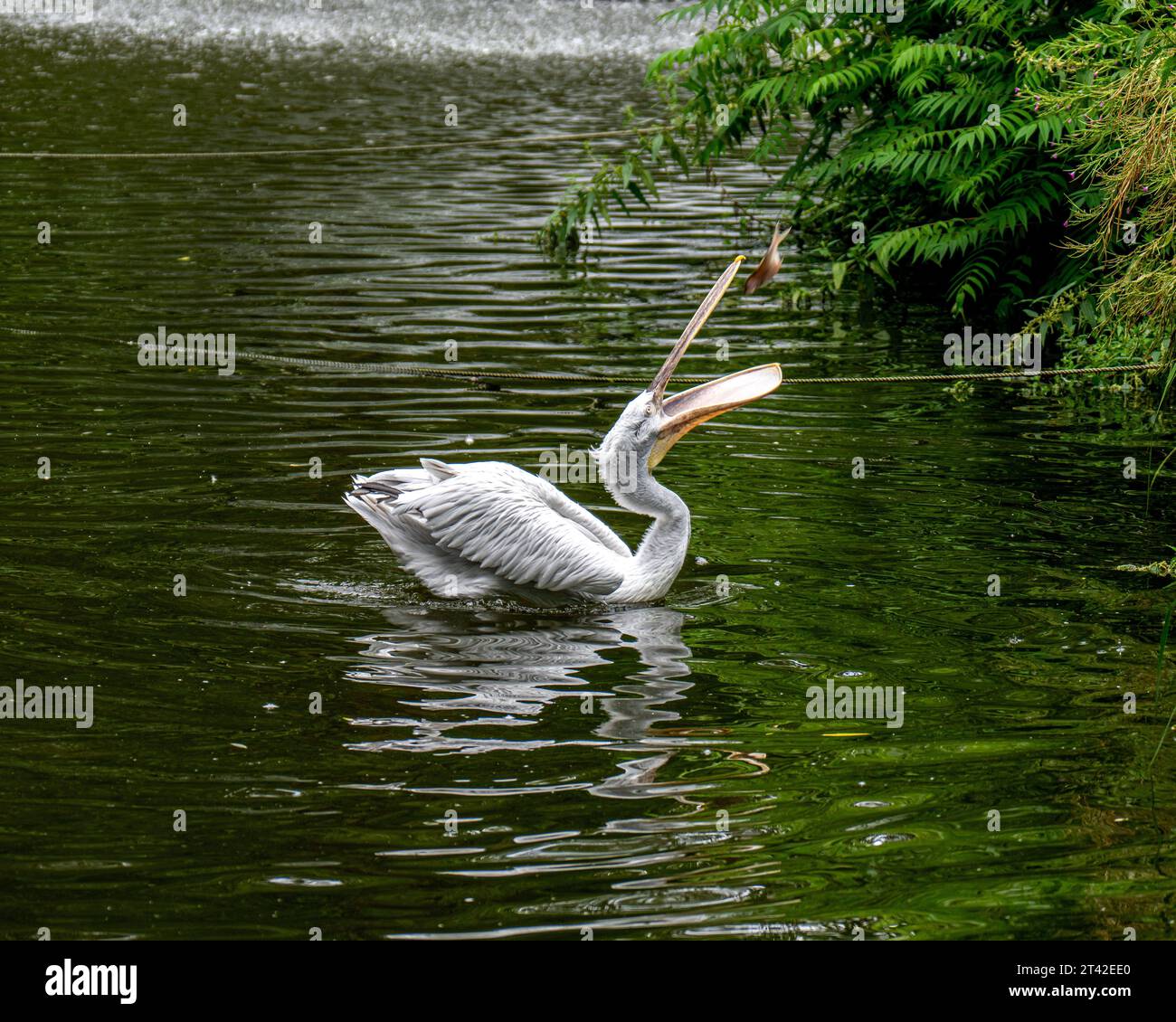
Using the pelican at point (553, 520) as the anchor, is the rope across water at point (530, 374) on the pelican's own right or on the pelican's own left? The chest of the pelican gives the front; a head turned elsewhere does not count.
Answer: on the pelican's own left

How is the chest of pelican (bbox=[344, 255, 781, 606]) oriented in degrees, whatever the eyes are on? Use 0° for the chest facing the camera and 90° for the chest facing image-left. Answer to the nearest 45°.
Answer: approximately 270°
